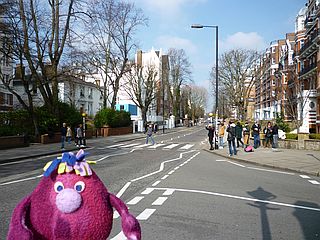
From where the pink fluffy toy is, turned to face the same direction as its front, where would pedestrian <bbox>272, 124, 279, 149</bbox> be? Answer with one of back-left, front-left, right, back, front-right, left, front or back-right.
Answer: back-left

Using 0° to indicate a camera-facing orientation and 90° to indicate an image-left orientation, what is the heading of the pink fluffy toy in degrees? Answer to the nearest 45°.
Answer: approximately 0°

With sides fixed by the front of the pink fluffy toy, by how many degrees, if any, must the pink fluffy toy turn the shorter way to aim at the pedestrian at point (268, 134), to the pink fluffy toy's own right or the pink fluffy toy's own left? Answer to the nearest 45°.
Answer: approximately 135° to the pink fluffy toy's own left
